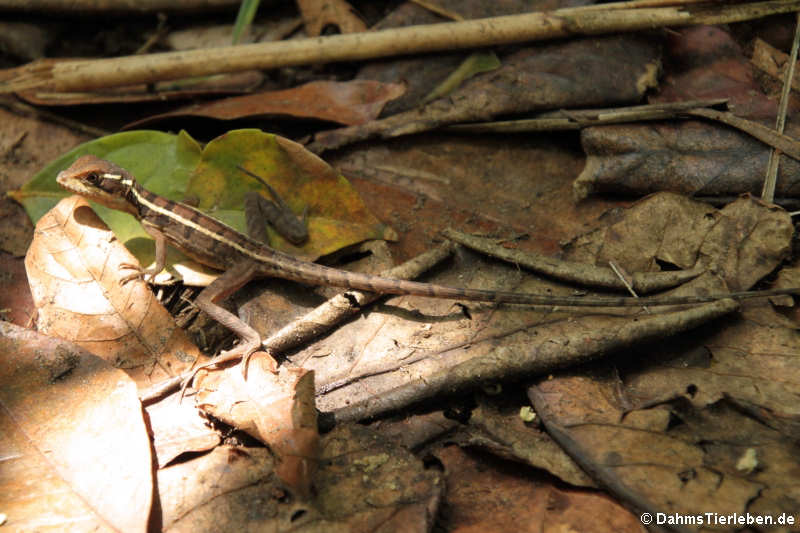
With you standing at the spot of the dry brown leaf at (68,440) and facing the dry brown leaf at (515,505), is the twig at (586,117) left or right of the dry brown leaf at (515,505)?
left

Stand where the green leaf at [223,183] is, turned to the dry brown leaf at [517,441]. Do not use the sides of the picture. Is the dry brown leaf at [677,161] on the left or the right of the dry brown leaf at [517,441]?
left

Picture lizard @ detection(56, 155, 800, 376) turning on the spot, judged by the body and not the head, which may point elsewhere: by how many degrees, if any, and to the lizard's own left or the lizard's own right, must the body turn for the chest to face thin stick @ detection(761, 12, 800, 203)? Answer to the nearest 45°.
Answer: approximately 180°

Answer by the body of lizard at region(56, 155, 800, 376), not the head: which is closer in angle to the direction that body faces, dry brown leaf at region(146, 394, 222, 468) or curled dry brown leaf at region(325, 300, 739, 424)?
the dry brown leaf at region(146, 394, 222, 468)

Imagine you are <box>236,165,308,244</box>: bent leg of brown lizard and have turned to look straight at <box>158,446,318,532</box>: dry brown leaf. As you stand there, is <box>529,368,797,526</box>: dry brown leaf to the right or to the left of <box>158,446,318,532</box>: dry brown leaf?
left

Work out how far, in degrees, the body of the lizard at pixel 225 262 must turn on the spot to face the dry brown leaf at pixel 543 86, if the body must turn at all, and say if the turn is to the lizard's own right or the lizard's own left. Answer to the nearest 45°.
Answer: approximately 135° to the lizard's own right

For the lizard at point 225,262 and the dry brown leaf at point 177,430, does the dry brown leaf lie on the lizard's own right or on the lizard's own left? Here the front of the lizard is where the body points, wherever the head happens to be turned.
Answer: on the lizard's own left

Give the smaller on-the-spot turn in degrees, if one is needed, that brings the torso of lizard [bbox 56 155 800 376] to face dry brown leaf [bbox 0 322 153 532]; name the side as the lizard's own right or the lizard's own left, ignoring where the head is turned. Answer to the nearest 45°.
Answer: approximately 90° to the lizard's own left

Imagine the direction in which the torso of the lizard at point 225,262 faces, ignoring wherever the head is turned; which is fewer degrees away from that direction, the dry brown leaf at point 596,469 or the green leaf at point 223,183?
the green leaf

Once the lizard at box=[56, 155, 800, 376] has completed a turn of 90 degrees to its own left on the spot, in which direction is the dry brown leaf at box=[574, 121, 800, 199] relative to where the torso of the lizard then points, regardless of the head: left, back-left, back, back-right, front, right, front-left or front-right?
left

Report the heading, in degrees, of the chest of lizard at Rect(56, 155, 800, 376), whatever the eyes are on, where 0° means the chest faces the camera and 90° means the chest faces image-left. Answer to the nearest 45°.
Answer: approximately 90°
